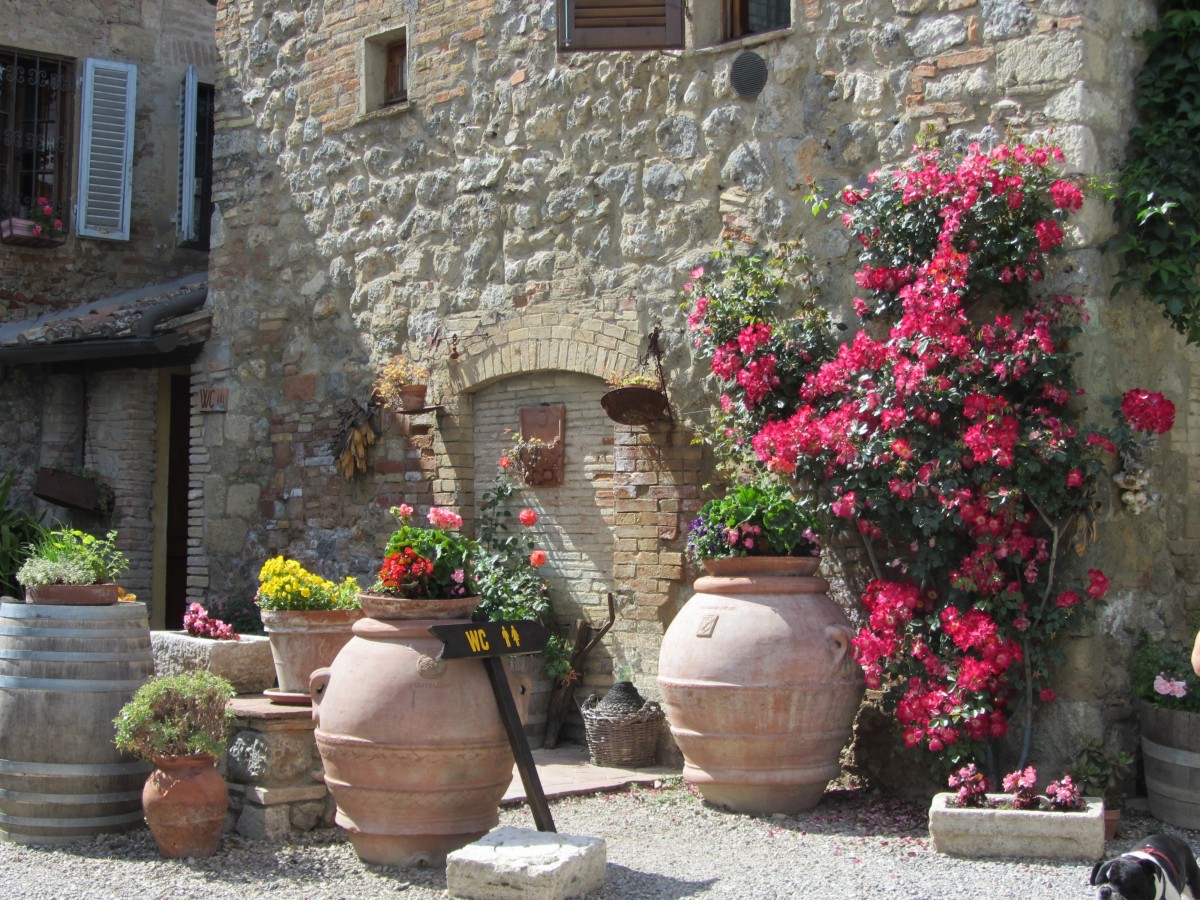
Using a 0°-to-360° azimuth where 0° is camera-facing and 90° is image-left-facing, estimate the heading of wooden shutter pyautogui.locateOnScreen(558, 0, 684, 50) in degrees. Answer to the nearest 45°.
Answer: approximately 0°

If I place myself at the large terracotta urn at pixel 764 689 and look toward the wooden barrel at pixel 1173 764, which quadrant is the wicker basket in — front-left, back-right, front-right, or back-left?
back-left

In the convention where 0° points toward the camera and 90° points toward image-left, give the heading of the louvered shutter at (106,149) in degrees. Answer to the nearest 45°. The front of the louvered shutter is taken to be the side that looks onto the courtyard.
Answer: approximately 0°

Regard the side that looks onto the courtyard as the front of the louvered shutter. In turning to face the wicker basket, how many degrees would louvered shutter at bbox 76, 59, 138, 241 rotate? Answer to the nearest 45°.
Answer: approximately 45° to its left

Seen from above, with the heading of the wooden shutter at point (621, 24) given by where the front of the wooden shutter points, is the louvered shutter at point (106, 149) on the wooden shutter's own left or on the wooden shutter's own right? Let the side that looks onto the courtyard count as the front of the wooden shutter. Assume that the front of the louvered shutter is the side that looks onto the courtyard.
on the wooden shutter's own right

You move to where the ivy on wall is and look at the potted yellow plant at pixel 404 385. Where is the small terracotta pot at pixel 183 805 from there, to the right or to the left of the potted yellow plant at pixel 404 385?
left

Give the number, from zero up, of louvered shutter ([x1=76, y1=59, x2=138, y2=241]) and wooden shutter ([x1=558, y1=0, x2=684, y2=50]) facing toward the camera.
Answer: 2

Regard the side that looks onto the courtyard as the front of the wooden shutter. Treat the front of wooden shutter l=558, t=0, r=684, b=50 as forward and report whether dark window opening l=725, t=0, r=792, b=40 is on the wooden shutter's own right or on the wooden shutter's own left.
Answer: on the wooden shutter's own left
